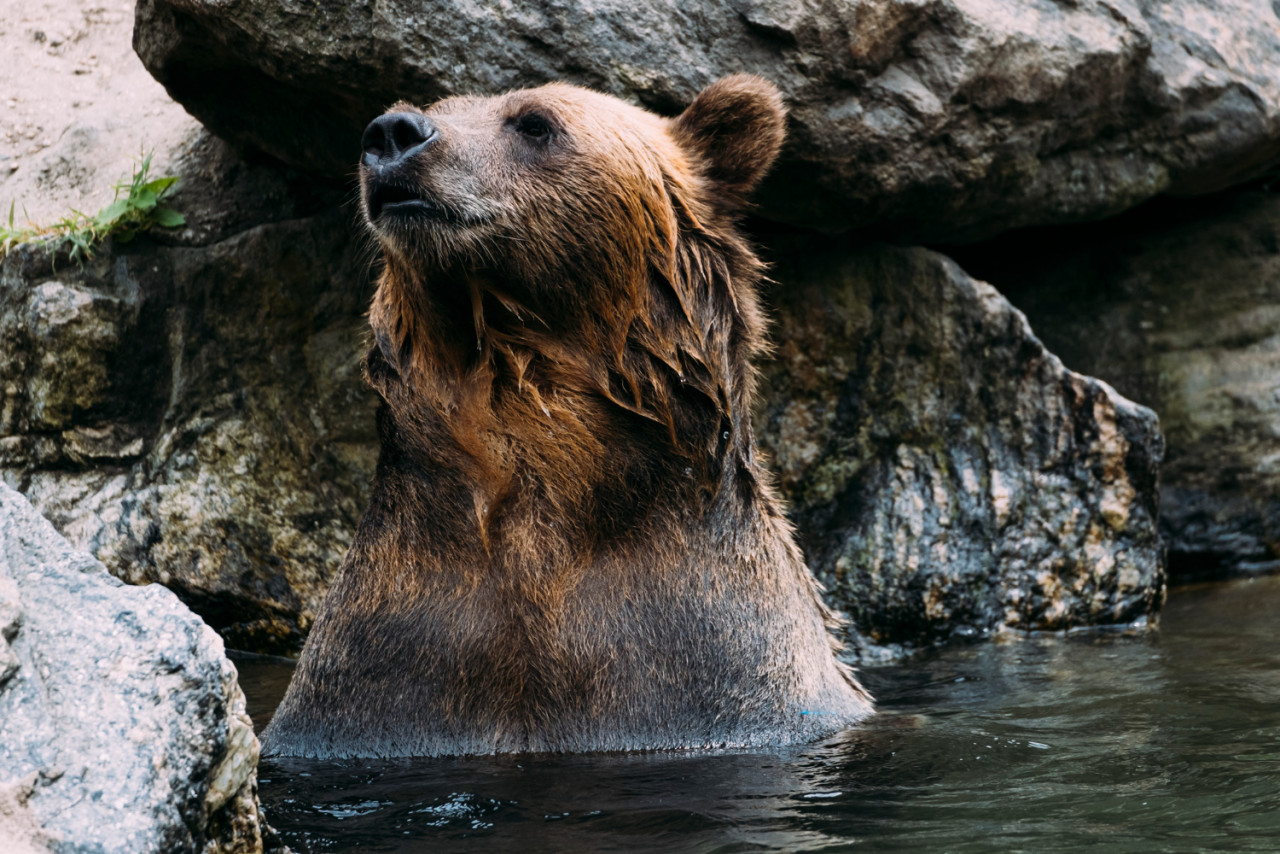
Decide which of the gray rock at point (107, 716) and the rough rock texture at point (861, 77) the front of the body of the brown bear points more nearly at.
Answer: the gray rock

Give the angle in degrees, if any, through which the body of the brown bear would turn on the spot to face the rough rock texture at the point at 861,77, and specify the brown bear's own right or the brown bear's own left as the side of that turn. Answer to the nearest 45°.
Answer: approximately 180°

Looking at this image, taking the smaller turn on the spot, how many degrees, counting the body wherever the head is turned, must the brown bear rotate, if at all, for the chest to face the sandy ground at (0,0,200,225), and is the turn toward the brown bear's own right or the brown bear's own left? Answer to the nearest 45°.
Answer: approximately 90° to the brown bear's own right

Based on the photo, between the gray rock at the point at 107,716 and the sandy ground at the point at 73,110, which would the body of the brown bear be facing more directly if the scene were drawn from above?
the gray rock

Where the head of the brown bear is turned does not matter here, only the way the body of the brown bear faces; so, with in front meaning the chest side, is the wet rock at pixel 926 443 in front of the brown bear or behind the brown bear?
behind

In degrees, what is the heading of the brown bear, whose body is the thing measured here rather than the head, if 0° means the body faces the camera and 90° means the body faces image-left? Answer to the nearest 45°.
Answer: approximately 45°

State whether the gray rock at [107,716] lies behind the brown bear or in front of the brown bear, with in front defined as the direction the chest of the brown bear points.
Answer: in front

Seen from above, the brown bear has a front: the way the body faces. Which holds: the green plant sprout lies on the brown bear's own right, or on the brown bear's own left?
on the brown bear's own right
